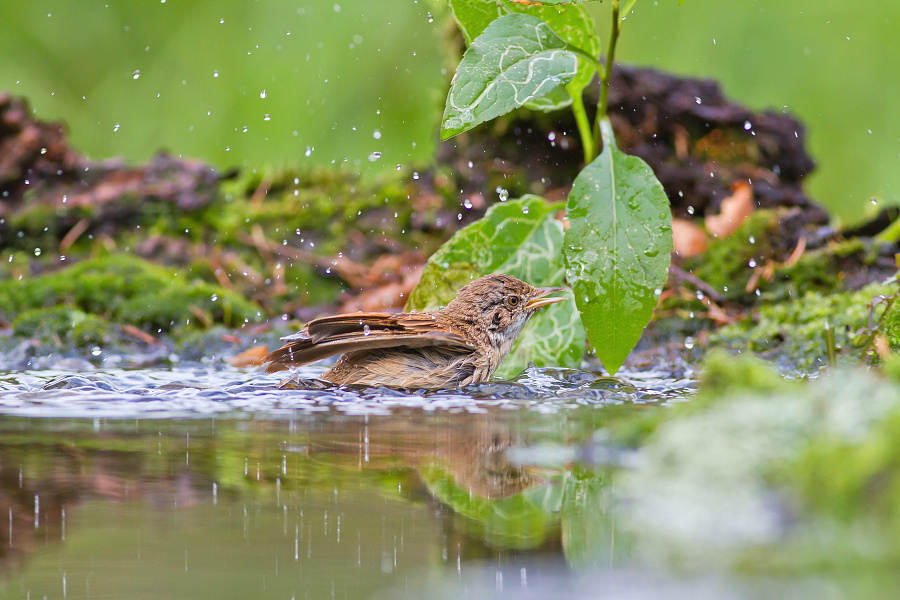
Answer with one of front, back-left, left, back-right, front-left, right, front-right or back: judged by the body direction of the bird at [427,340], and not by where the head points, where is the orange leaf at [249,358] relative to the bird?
back-left

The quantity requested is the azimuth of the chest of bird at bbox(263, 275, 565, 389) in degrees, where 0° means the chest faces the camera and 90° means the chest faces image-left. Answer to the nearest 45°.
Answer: approximately 270°

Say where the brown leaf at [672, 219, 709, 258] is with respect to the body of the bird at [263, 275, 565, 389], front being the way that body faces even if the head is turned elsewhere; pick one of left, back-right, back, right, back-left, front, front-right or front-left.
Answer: front-left

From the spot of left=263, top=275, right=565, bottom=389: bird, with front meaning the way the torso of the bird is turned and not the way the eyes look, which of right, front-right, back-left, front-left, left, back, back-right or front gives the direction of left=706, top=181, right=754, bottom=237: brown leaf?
front-left

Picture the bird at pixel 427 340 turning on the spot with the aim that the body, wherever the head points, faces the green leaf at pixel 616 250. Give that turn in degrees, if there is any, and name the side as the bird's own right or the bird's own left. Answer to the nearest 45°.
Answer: approximately 45° to the bird's own right
